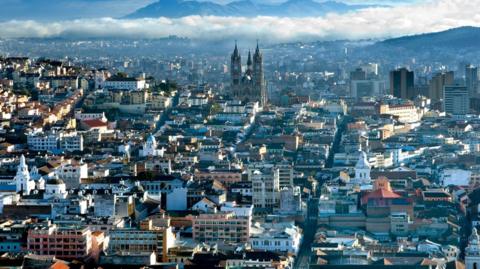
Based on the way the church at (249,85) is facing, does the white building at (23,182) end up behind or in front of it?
in front

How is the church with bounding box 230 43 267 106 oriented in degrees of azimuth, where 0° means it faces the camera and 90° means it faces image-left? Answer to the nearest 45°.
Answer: approximately 0°

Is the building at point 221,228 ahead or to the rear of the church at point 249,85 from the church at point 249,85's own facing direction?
ahead

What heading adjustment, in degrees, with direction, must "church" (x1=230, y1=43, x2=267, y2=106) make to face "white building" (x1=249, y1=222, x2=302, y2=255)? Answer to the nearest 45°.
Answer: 0° — it already faces it

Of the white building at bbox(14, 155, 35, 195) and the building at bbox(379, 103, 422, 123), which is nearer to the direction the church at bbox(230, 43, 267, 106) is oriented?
the white building

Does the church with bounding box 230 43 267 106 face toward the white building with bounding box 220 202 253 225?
yes

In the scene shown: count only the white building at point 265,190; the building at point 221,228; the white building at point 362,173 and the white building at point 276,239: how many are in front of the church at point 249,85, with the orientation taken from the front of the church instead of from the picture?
4

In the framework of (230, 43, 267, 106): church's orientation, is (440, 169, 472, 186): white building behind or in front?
in front
